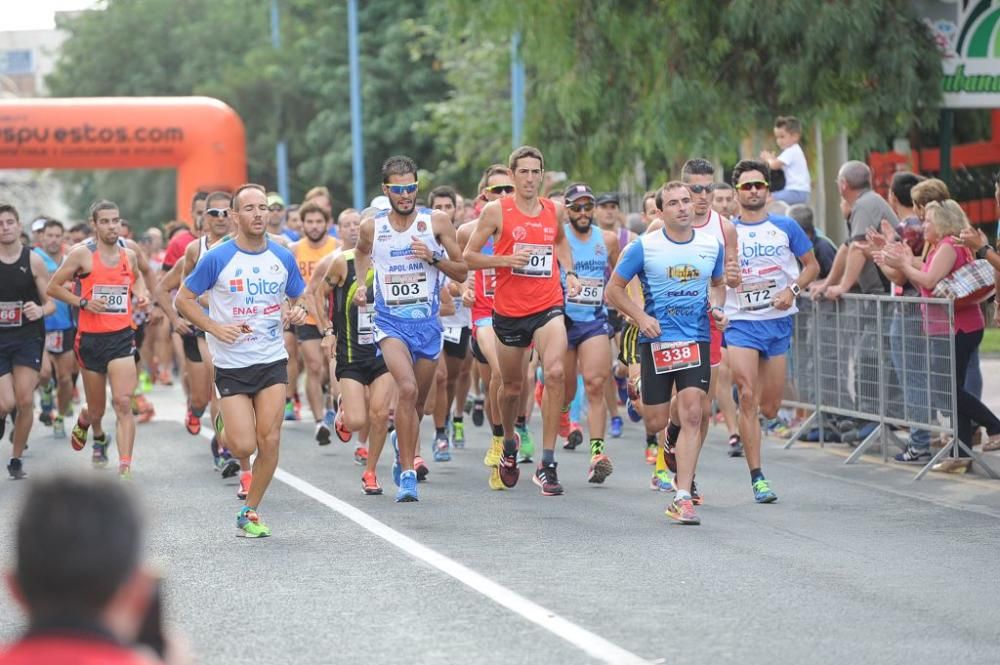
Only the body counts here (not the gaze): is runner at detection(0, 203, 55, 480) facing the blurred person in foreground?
yes

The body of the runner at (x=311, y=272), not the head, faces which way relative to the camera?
toward the camera

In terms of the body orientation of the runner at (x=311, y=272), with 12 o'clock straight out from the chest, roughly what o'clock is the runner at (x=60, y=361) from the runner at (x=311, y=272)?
the runner at (x=60, y=361) is roughly at 4 o'clock from the runner at (x=311, y=272).

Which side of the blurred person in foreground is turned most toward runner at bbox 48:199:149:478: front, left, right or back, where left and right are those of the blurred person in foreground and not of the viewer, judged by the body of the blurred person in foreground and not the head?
front

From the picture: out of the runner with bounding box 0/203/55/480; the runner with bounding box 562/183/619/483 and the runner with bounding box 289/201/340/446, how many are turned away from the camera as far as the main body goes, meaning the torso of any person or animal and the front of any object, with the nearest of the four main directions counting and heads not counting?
0

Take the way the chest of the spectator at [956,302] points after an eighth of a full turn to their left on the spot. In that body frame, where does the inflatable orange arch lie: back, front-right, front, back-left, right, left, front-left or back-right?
right

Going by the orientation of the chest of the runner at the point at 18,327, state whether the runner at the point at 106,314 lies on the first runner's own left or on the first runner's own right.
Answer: on the first runner's own left

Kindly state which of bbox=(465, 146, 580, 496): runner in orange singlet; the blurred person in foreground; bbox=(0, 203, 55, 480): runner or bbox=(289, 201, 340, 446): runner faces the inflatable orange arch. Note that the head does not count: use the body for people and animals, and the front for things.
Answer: the blurred person in foreground

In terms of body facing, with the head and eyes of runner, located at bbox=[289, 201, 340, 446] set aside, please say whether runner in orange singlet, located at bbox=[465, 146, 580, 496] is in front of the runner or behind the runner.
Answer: in front

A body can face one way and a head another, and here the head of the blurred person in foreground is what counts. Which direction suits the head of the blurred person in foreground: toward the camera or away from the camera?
away from the camera

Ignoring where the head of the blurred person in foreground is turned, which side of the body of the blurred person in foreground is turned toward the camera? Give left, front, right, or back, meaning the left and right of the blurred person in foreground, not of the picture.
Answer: back

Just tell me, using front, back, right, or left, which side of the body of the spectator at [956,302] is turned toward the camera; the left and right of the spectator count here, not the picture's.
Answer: left

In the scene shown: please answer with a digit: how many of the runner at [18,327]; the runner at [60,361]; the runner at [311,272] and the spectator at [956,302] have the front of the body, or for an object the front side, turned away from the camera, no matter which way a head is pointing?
0

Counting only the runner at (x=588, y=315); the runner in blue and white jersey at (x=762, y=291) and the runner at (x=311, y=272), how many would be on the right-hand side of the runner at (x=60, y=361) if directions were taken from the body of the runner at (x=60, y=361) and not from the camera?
0

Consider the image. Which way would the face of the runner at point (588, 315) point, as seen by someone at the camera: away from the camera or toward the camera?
toward the camera

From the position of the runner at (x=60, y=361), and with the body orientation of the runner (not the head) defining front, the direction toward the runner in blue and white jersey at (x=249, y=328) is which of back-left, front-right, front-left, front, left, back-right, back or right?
front

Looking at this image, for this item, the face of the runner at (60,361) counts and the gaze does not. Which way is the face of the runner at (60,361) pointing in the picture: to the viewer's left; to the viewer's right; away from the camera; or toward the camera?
toward the camera

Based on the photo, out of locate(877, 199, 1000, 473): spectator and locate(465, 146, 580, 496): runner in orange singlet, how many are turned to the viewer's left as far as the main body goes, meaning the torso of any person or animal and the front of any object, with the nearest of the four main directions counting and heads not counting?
1

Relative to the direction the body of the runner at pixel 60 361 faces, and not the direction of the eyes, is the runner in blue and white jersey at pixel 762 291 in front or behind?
in front

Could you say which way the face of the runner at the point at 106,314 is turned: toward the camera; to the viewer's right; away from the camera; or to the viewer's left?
toward the camera

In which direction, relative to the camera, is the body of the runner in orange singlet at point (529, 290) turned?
toward the camera
